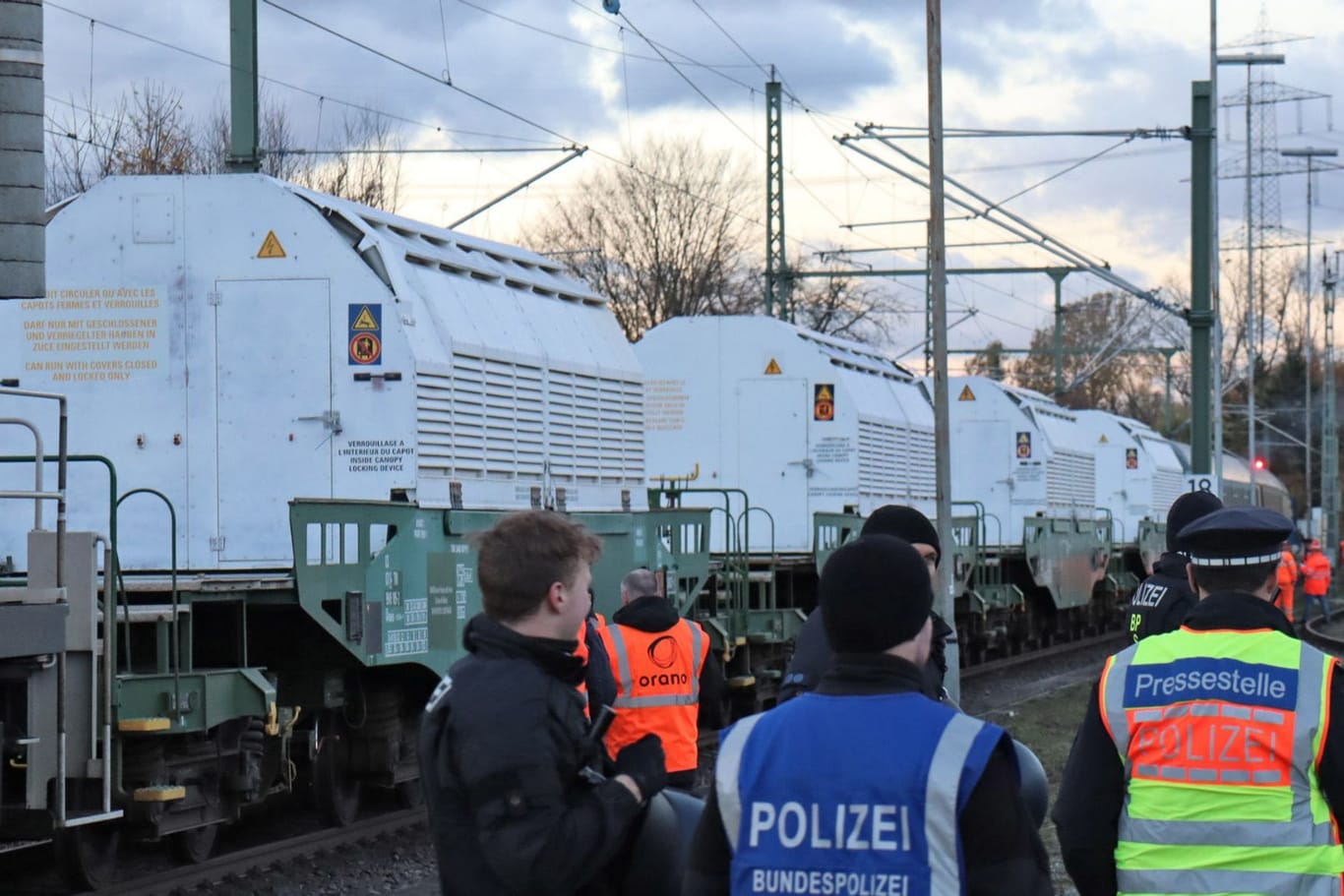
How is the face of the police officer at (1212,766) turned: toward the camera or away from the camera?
away from the camera

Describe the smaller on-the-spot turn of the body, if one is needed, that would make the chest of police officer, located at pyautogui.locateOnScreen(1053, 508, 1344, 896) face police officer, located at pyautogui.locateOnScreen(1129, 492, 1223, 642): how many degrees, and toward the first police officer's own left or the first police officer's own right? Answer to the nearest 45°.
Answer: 0° — they already face them

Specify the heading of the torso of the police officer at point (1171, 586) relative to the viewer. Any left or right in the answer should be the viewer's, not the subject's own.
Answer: facing away from the viewer and to the right of the viewer

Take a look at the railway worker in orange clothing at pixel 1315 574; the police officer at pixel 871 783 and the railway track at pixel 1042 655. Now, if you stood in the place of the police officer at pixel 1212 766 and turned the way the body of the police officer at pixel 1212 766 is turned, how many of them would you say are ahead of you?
2

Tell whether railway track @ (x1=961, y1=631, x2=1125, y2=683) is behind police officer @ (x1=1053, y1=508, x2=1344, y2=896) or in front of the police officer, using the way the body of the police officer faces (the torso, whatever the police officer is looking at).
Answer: in front

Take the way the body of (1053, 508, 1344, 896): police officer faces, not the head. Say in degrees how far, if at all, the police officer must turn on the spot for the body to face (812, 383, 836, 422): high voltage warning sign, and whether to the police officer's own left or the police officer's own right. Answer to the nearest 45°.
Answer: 0° — they already face it

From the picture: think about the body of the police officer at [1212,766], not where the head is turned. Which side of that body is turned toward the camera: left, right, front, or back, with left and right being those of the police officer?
back

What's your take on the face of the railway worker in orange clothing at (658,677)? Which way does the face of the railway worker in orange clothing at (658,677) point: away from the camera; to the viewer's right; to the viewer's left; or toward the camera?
away from the camera
